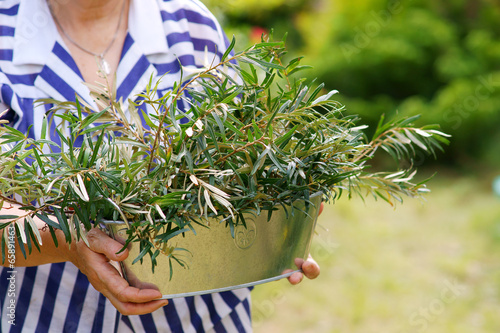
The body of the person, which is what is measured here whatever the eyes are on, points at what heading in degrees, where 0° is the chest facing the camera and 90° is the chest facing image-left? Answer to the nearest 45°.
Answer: approximately 0°
